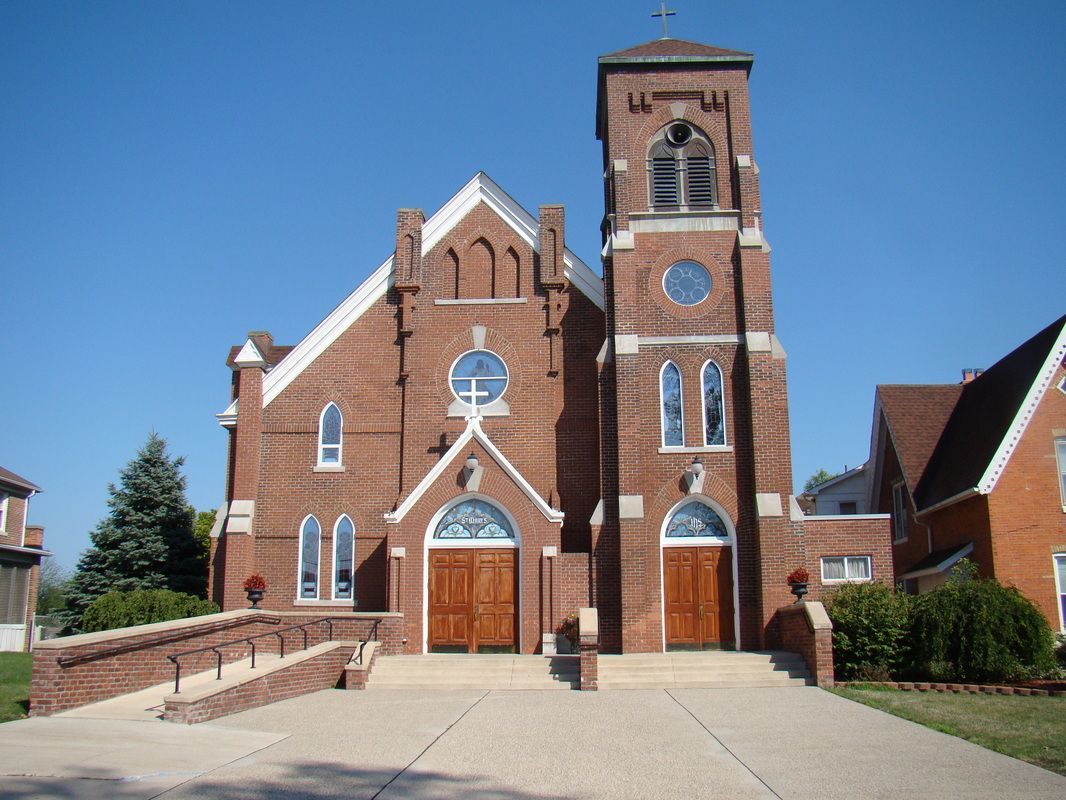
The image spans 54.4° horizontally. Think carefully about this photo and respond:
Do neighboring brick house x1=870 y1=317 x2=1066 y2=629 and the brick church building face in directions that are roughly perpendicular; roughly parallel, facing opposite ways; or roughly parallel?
roughly parallel

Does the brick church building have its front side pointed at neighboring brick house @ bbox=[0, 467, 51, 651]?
no

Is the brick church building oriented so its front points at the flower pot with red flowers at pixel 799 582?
no

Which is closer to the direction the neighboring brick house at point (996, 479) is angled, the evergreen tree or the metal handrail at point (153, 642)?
the metal handrail

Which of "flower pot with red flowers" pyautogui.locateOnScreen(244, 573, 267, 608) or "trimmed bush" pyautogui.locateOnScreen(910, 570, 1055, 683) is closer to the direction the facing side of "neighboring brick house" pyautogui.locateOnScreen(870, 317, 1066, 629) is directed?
the trimmed bush

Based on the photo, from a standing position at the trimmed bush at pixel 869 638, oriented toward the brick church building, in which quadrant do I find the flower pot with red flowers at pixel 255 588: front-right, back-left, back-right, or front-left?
front-left

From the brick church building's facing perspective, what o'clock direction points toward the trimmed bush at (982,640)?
The trimmed bush is roughly at 10 o'clock from the brick church building.

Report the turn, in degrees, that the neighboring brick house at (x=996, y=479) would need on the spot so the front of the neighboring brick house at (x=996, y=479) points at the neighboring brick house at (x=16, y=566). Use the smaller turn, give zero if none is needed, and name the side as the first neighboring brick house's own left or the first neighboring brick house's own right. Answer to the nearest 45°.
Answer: approximately 90° to the first neighboring brick house's own right

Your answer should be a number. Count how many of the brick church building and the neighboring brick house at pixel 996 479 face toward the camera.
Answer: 2

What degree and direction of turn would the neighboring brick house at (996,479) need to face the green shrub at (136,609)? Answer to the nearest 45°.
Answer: approximately 45° to its right

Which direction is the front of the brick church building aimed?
toward the camera

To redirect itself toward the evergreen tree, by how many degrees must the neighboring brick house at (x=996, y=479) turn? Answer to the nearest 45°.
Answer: approximately 90° to its right

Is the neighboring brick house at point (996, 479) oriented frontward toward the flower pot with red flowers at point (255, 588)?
no

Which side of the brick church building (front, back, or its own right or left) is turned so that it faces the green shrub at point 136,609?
right

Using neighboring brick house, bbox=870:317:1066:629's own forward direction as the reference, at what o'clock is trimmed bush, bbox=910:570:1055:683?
The trimmed bush is roughly at 12 o'clock from the neighboring brick house.

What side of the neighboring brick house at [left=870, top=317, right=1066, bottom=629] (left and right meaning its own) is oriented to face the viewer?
front
